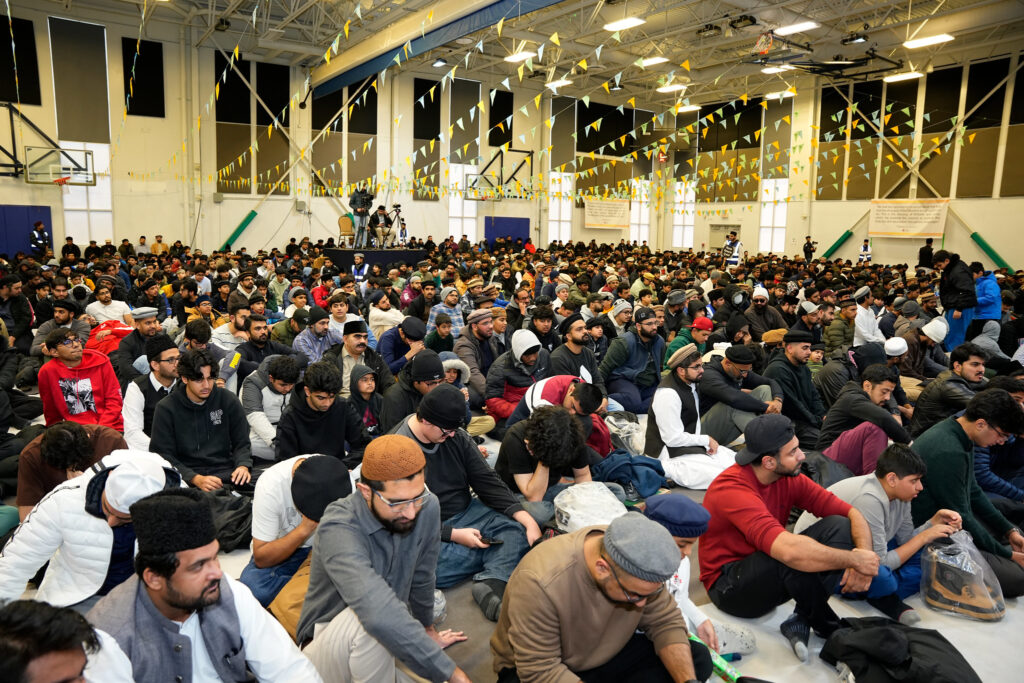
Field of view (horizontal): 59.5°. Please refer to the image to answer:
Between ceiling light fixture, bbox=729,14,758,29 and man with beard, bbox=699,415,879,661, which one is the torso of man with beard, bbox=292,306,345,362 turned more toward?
the man with beard

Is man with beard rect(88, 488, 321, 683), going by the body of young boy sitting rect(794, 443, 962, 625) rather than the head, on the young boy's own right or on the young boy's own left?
on the young boy's own right

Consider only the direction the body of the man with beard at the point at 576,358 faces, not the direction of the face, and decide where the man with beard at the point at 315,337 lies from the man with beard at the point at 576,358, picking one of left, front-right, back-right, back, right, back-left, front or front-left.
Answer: back-right

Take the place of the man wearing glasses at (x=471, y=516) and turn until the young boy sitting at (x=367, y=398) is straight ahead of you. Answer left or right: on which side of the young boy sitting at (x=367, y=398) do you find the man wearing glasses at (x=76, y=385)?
left

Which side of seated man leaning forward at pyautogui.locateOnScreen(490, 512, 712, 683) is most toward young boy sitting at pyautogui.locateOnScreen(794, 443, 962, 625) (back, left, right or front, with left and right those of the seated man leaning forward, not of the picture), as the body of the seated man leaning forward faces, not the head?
left

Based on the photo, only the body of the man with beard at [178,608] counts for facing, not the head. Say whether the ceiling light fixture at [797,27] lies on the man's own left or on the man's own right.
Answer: on the man's own left

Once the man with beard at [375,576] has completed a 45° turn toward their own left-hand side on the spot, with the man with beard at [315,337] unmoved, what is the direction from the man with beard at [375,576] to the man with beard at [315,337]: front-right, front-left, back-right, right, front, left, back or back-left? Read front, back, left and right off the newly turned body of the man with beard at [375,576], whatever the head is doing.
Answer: left

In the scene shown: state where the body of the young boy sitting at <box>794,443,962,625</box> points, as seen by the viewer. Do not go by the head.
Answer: to the viewer's right
